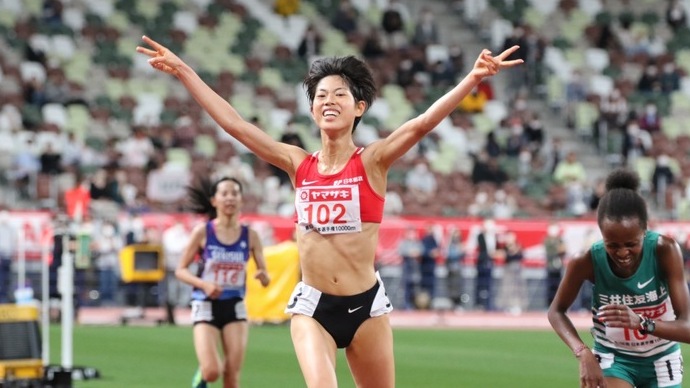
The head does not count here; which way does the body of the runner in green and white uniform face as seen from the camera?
toward the camera
